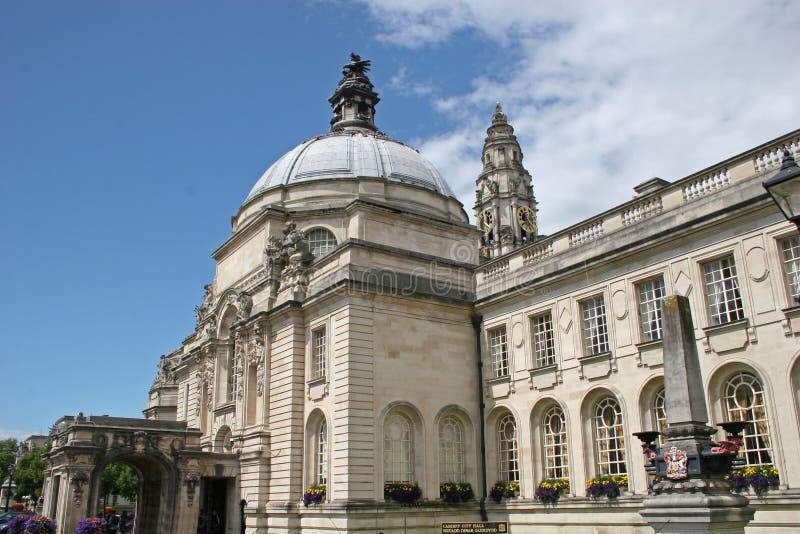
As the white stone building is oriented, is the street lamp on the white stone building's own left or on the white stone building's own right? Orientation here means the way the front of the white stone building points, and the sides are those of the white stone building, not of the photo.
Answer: on the white stone building's own left

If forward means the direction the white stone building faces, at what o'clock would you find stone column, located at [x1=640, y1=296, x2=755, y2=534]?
The stone column is roughly at 10 o'clock from the white stone building.

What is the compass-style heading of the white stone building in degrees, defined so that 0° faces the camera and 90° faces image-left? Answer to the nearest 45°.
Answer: approximately 45°

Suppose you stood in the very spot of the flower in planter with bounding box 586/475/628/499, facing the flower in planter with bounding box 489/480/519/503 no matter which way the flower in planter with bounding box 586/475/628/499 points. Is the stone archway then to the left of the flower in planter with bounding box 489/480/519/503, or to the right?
left

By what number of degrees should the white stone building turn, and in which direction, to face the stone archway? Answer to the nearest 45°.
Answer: approximately 45° to its right

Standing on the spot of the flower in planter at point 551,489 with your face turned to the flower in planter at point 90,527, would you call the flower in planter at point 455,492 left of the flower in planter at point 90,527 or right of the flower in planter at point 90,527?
right
